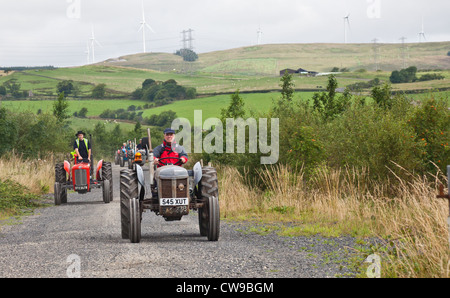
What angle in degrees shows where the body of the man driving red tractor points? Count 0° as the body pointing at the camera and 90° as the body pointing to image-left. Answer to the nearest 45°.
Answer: approximately 0°

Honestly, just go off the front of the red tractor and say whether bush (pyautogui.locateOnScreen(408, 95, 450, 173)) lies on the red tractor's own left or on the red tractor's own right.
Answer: on the red tractor's own left

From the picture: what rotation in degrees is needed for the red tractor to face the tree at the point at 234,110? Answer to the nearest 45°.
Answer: approximately 135° to its left

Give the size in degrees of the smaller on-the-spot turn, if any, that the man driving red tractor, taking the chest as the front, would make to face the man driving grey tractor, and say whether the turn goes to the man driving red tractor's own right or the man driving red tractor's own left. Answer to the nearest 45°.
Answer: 0° — they already face them

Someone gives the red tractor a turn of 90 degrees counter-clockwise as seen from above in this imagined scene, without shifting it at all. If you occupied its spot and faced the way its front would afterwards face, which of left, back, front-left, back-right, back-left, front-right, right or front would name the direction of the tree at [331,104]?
front-left

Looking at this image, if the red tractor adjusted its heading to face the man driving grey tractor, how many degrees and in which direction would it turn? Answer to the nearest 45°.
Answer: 0° — it already faces them

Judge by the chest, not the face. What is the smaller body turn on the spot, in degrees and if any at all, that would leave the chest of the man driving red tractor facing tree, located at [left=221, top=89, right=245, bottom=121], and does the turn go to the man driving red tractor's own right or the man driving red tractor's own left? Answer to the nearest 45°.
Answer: approximately 135° to the man driving red tractor's own left

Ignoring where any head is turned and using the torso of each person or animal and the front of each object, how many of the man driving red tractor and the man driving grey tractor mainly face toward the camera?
2
